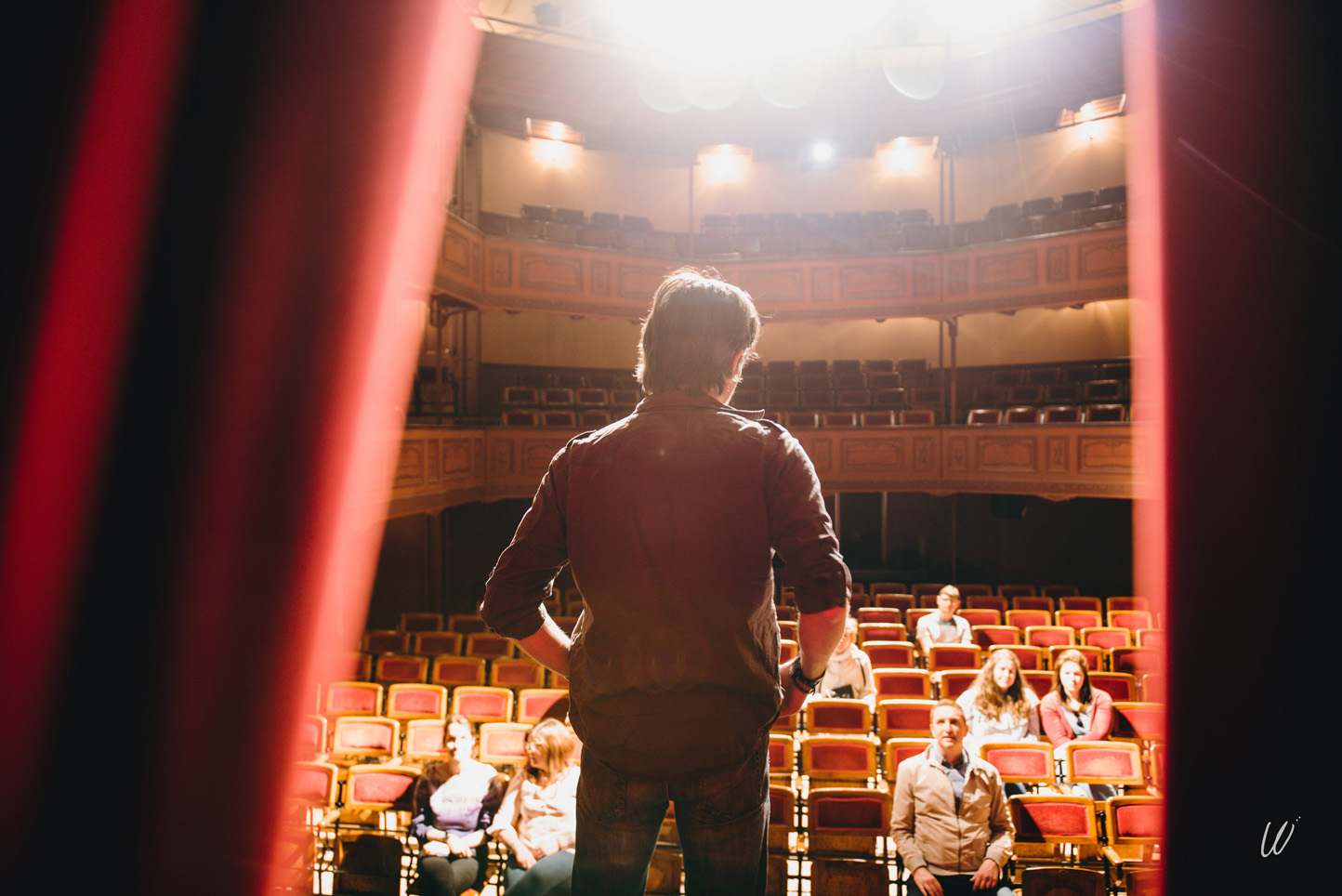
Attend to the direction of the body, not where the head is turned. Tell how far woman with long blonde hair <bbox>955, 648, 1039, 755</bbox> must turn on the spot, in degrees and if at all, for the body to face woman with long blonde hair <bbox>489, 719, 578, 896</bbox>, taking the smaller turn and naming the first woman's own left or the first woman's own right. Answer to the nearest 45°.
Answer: approximately 45° to the first woman's own right

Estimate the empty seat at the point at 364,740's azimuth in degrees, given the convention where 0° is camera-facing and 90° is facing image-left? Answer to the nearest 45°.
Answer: approximately 0°

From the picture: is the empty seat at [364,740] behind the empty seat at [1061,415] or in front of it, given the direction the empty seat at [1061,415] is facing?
in front

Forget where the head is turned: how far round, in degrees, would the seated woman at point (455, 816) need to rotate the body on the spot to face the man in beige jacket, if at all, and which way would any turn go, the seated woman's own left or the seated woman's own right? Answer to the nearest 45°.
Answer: approximately 45° to the seated woman's own left

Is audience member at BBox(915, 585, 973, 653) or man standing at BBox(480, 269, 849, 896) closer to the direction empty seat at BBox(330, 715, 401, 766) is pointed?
the man standing

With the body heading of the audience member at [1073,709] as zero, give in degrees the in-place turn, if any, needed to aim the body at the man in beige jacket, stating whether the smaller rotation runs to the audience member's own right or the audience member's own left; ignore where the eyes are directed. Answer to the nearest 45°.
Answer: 0° — they already face them

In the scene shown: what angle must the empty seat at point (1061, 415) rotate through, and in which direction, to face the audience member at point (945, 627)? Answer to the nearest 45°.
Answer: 0° — it already faces them

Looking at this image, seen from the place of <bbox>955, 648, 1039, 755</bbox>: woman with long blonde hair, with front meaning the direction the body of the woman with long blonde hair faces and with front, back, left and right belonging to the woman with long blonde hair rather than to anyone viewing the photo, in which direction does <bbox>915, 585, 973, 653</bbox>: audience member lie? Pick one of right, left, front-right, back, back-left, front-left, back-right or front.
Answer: back

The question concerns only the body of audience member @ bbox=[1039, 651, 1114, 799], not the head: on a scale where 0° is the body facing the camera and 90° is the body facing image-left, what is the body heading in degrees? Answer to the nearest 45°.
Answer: approximately 0°
